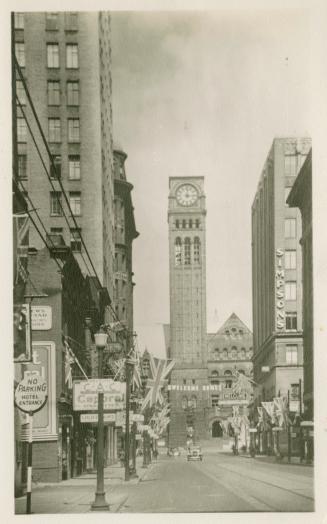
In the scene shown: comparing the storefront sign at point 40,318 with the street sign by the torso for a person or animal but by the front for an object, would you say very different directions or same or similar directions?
same or similar directions

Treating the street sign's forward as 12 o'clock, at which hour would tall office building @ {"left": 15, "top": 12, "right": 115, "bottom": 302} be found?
The tall office building is roughly at 6 o'clock from the street sign.

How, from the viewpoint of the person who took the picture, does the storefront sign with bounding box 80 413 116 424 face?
facing the viewer

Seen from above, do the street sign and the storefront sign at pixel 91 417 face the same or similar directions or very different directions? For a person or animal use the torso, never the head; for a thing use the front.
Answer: same or similar directions

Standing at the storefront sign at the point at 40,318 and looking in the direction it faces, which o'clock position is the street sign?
The street sign is roughly at 12 o'clock from the storefront sign.

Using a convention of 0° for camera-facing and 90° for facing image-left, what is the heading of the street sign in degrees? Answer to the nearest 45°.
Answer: approximately 0°

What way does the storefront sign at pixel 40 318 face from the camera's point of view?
toward the camera

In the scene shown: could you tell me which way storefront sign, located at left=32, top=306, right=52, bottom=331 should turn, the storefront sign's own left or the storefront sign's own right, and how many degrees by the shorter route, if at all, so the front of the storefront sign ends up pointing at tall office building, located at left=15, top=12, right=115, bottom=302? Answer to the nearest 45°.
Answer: approximately 180°

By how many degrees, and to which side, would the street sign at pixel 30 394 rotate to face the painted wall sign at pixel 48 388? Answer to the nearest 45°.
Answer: approximately 180°

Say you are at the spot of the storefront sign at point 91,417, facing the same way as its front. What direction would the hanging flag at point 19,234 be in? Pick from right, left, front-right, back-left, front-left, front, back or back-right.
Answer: front

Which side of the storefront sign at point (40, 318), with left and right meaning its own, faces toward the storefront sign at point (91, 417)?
back
